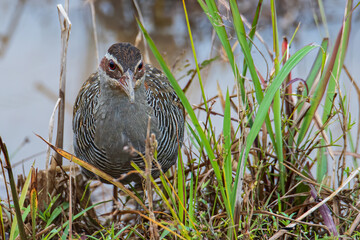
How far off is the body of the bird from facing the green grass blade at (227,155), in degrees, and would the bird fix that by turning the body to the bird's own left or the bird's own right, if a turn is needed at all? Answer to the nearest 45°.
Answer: approximately 45° to the bird's own left

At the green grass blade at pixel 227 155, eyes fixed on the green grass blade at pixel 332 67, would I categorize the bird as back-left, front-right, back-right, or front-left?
back-left

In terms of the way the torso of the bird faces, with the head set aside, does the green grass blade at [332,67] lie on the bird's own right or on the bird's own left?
on the bird's own left

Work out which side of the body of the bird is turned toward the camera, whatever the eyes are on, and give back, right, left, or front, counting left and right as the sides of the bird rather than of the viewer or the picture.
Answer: front

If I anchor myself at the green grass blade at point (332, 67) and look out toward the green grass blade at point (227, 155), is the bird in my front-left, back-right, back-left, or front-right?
front-right
